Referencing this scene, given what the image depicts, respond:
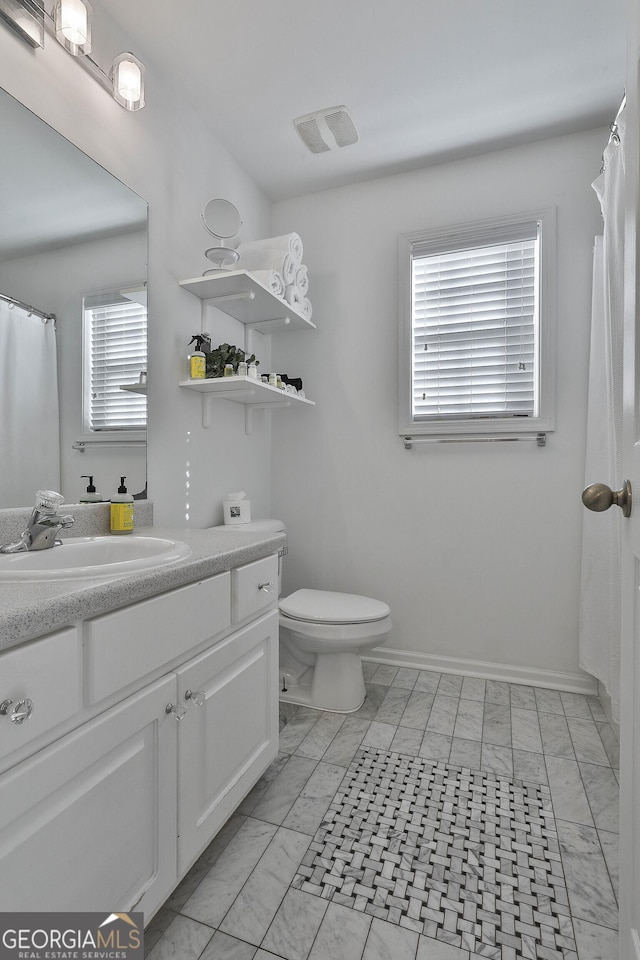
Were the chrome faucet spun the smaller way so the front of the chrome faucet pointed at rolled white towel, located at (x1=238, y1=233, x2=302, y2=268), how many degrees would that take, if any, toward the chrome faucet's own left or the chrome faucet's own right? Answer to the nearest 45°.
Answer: approximately 90° to the chrome faucet's own left

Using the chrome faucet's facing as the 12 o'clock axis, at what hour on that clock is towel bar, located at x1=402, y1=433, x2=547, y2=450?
The towel bar is roughly at 10 o'clock from the chrome faucet.

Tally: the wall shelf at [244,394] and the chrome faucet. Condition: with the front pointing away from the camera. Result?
0

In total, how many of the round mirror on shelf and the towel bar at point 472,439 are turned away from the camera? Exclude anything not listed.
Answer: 0

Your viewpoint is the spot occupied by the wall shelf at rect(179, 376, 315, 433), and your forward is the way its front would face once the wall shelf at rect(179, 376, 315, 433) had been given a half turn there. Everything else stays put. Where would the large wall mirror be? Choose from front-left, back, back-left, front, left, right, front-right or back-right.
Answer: left

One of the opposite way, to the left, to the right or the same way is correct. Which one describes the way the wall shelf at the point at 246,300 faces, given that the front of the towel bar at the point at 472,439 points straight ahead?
to the left

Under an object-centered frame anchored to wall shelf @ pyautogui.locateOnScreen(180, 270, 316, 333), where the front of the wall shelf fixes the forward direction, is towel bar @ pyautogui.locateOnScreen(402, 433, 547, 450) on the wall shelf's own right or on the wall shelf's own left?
on the wall shelf's own left

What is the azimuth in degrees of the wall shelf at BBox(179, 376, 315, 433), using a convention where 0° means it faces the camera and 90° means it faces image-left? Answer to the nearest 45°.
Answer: approximately 315°
